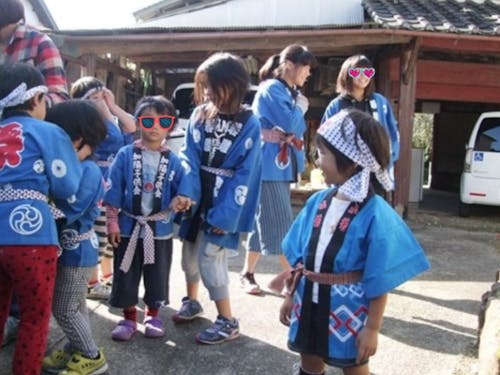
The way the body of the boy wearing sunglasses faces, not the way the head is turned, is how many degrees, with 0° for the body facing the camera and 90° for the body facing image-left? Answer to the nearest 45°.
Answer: approximately 0°

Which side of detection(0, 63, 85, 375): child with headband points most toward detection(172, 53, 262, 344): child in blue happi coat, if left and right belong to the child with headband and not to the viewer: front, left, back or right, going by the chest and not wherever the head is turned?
front

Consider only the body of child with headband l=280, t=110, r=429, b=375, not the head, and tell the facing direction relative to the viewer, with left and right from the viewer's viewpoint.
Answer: facing the viewer and to the left of the viewer

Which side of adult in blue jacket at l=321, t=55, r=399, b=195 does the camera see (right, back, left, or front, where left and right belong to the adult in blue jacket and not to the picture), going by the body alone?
front

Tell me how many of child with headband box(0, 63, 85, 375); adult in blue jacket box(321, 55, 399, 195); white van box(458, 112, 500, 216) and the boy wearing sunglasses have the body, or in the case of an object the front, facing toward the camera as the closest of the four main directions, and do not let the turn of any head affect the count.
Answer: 2

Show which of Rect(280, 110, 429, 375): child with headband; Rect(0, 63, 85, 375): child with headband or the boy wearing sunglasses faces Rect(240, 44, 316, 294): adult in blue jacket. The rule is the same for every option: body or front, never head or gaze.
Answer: Rect(0, 63, 85, 375): child with headband

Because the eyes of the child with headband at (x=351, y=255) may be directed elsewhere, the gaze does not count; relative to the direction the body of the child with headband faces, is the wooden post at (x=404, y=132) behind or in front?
behind

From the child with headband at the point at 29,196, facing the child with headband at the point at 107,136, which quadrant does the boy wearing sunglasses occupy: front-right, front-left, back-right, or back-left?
front-right

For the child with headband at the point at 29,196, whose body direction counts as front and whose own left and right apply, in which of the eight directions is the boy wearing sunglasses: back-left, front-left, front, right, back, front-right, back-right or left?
front

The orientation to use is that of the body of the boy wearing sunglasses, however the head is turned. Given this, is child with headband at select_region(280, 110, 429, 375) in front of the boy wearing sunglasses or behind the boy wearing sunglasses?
in front

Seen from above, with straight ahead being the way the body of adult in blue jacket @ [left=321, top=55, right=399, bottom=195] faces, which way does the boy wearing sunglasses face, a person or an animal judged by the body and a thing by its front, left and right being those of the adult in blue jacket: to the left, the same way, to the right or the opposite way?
the same way

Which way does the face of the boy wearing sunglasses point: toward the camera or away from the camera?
toward the camera

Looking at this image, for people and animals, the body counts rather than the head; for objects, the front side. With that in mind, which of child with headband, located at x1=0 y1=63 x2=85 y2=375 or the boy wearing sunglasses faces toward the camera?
the boy wearing sunglasses
